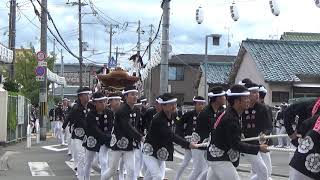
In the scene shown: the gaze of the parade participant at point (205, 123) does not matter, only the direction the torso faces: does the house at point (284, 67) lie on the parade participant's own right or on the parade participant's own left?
on the parade participant's own left
